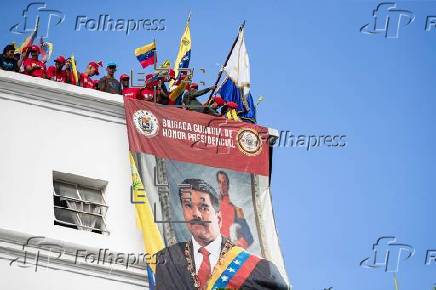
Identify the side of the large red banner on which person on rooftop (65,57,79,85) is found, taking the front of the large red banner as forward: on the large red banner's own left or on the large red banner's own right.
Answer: on the large red banner's own right

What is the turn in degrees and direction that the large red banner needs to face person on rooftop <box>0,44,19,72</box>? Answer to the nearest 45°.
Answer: approximately 90° to its right

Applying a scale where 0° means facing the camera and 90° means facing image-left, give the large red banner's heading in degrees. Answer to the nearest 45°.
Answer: approximately 0°

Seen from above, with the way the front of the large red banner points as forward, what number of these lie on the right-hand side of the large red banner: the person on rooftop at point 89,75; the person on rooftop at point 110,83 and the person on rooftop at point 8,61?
3

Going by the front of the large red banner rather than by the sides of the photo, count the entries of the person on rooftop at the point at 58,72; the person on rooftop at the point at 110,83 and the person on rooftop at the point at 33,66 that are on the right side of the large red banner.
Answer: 3

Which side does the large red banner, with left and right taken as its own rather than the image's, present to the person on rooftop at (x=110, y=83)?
right
